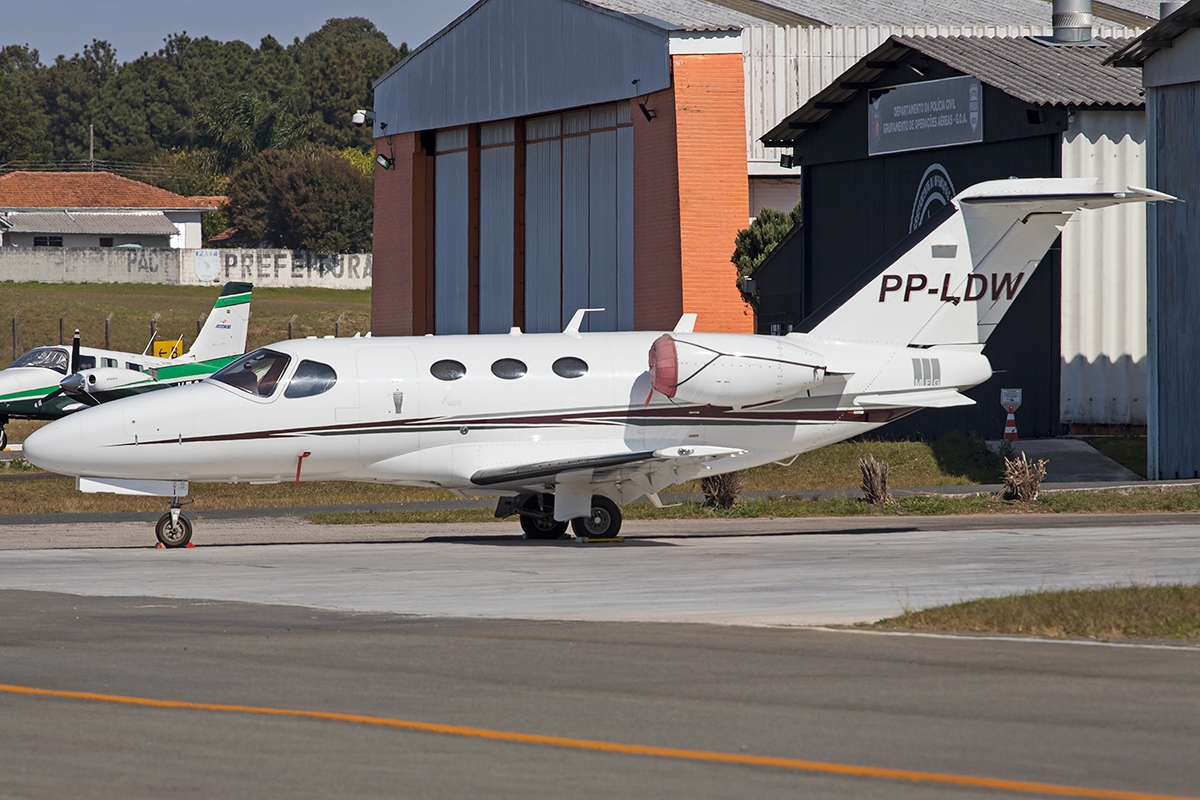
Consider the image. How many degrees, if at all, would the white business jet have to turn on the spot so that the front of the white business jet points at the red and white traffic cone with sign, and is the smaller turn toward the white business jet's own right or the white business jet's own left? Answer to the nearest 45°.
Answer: approximately 135° to the white business jet's own right

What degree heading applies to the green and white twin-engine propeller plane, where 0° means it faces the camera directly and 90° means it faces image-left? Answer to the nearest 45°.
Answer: approximately 45°

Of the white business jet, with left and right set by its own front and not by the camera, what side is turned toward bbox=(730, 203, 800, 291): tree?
right

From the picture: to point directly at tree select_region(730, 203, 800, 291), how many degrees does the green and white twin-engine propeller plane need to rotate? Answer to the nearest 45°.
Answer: approximately 135° to its left

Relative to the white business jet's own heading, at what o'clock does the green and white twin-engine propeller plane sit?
The green and white twin-engine propeller plane is roughly at 2 o'clock from the white business jet.

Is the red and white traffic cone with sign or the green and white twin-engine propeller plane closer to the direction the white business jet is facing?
the green and white twin-engine propeller plane

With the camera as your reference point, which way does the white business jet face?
facing to the left of the viewer
